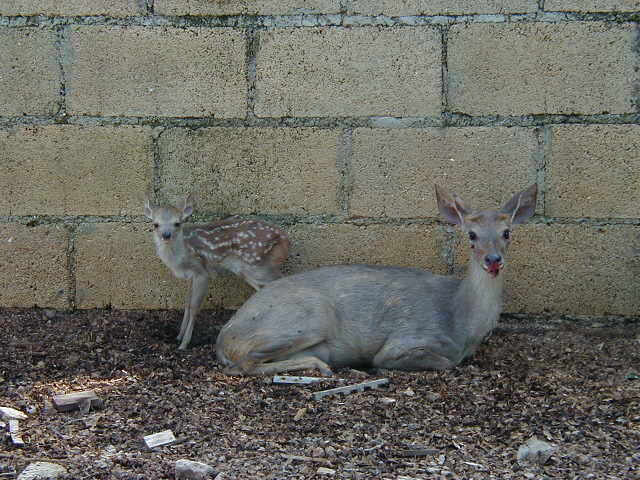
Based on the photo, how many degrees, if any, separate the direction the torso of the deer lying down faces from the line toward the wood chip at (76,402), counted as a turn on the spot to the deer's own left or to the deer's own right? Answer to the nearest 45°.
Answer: approximately 135° to the deer's own right

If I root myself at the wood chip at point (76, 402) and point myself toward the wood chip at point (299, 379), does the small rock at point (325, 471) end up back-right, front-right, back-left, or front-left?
front-right

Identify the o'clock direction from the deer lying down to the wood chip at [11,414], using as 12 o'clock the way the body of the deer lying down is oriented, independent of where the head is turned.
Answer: The wood chip is roughly at 5 o'clock from the deer lying down.

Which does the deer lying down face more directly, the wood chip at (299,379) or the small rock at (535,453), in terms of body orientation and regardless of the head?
the small rock

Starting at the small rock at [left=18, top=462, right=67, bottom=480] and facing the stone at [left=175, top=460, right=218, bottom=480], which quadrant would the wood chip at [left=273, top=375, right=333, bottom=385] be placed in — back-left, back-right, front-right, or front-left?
front-left

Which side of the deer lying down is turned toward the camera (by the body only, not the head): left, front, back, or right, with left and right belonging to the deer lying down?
right

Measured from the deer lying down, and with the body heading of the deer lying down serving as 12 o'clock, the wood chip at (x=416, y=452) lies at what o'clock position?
The wood chip is roughly at 3 o'clock from the deer lying down.

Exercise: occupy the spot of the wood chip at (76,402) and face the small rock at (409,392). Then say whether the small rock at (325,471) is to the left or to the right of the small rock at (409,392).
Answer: right

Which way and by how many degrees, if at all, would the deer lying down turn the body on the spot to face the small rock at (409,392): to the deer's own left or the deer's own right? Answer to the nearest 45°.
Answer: approximately 90° to the deer's own right

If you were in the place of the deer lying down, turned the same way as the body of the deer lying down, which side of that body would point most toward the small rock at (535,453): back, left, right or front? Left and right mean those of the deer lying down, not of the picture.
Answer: right

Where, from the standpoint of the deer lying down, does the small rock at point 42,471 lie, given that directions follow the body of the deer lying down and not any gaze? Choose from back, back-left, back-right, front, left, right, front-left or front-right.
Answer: back-right

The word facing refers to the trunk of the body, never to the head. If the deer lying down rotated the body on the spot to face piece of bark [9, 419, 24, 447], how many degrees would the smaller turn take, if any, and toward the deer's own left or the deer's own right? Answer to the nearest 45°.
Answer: approximately 135° to the deer's own right
